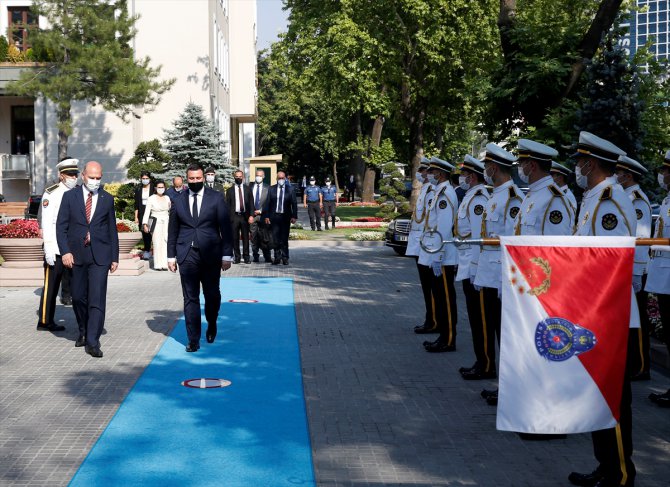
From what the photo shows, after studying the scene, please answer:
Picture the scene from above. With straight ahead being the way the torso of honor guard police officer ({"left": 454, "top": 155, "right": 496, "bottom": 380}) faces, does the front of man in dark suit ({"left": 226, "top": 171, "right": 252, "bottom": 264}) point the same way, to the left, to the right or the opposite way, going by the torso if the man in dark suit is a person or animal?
to the left

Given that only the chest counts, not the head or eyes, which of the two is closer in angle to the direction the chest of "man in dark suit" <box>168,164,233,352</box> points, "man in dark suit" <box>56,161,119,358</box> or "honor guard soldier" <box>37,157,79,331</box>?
the man in dark suit

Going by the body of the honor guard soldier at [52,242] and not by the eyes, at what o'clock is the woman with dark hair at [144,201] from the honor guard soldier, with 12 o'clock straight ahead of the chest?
The woman with dark hair is roughly at 8 o'clock from the honor guard soldier.

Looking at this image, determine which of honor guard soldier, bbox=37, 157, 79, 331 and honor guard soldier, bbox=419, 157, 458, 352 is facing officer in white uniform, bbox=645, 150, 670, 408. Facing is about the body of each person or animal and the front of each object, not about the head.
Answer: honor guard soldier, bbox=37, 157, 79, 331

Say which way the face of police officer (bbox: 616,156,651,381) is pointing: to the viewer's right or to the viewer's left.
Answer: to the viewer's left

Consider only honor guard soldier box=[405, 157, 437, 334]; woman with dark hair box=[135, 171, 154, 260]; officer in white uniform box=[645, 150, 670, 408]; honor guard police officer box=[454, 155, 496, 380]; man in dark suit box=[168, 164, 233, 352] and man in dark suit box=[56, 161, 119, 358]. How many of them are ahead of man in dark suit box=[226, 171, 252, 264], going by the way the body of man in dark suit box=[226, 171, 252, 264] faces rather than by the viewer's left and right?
5

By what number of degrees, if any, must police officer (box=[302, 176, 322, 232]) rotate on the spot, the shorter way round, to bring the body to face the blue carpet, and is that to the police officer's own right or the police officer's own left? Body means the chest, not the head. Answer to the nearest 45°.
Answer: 0° — they already face it

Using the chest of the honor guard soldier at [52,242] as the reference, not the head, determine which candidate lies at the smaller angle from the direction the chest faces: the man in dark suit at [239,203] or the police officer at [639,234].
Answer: the police officer

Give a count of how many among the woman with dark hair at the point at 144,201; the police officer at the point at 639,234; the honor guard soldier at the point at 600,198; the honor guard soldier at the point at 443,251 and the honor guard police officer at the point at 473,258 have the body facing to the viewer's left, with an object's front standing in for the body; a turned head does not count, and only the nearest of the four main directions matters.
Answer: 4

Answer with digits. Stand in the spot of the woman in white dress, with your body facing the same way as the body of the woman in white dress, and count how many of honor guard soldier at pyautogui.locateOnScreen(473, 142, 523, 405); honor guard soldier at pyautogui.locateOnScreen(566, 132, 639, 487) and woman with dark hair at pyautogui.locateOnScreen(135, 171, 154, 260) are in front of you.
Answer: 2

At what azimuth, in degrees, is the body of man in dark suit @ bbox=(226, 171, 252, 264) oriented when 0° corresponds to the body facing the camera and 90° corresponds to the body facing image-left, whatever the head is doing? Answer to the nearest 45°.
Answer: approximately 0°

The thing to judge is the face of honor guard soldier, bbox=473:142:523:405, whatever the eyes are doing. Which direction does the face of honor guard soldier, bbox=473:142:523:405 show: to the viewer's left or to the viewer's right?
to the viewer's left
